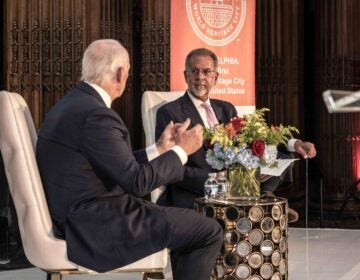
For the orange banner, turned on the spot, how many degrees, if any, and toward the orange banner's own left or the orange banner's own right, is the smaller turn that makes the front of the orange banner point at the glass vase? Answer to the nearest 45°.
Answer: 0° — it already faces it

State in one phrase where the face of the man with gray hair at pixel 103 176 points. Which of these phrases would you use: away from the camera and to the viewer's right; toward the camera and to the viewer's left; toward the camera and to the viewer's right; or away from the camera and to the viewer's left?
away from the camera and to the viewer's right

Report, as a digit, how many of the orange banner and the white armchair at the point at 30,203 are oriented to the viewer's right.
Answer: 1

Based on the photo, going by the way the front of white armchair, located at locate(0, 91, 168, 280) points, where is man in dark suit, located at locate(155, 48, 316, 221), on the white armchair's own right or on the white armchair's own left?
on the white armchair's own left

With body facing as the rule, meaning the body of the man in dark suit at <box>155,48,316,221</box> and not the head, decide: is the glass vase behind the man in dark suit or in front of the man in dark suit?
in front

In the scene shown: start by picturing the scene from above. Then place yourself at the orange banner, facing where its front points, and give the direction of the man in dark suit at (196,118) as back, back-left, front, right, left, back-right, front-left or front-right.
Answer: front

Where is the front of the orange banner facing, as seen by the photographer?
facing the viewer

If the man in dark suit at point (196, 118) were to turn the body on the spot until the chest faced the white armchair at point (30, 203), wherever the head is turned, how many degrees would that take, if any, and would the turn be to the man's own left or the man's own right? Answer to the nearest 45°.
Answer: approximately 45° to the man's own right

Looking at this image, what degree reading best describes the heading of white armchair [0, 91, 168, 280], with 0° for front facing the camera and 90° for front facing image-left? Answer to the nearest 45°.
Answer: approximately 270°
